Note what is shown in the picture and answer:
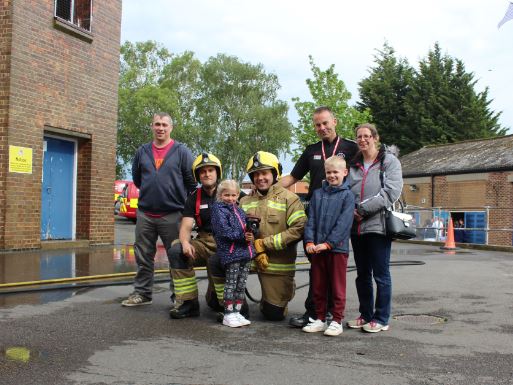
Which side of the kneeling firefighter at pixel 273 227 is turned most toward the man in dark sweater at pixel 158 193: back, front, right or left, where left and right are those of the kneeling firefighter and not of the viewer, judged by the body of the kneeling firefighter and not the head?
right

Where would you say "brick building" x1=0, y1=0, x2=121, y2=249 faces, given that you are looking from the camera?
facing the viewer and to the right of the viewer

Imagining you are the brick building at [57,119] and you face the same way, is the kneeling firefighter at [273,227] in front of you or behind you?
in front

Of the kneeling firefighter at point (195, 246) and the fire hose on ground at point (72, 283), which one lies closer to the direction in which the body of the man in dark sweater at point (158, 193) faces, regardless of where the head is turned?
the kneeling firefighter

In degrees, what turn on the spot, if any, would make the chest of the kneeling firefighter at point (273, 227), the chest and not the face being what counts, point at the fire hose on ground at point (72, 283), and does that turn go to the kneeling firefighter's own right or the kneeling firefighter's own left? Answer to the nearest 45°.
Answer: approximately 90° to the kneeling firefighter's own right

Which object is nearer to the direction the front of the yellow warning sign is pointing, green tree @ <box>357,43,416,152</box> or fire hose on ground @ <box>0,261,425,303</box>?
the fire hose on ground

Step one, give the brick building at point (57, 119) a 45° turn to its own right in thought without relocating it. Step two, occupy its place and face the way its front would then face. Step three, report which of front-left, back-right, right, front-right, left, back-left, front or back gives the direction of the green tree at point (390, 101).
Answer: back-left

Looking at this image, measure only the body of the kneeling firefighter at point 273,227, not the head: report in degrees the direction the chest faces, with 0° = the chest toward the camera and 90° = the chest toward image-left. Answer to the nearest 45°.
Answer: approximately 45°
